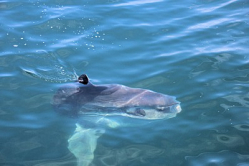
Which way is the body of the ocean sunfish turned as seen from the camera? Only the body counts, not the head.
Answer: to the viewer's right
